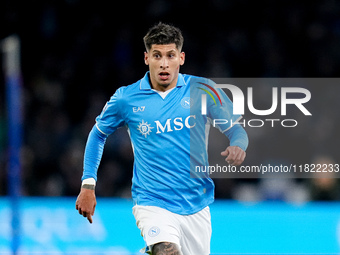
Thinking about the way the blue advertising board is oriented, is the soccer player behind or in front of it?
in front

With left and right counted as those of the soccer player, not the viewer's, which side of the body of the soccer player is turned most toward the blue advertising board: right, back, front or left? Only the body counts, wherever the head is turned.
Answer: back

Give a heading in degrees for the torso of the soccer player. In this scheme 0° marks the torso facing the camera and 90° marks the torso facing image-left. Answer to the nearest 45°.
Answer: approximately 0°

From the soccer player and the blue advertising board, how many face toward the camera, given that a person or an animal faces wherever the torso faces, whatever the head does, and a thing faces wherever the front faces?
2

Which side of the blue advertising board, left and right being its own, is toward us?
front
